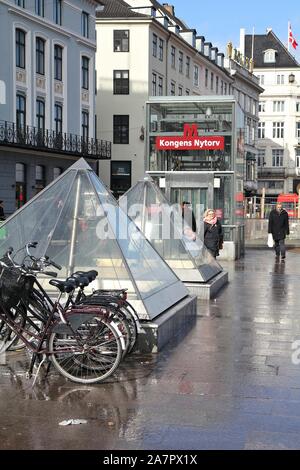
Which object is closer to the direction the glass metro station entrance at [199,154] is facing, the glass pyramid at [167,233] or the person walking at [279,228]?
the glass pyramid

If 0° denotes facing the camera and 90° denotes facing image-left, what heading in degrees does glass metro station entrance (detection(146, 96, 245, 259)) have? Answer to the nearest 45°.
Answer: approximately 0°

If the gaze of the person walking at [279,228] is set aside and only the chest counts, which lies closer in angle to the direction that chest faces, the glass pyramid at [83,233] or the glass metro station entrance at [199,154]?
the glass pyramid

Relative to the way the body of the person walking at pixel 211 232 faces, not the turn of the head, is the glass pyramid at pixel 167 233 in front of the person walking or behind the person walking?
in front

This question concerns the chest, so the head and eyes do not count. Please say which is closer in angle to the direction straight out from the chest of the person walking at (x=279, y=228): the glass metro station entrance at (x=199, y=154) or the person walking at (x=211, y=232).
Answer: the person walking

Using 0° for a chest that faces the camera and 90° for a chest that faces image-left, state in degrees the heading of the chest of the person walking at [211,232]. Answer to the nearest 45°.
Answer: approximately 45°

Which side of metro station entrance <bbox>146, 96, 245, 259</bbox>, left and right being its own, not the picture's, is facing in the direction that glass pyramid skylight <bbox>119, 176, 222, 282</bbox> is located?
front
